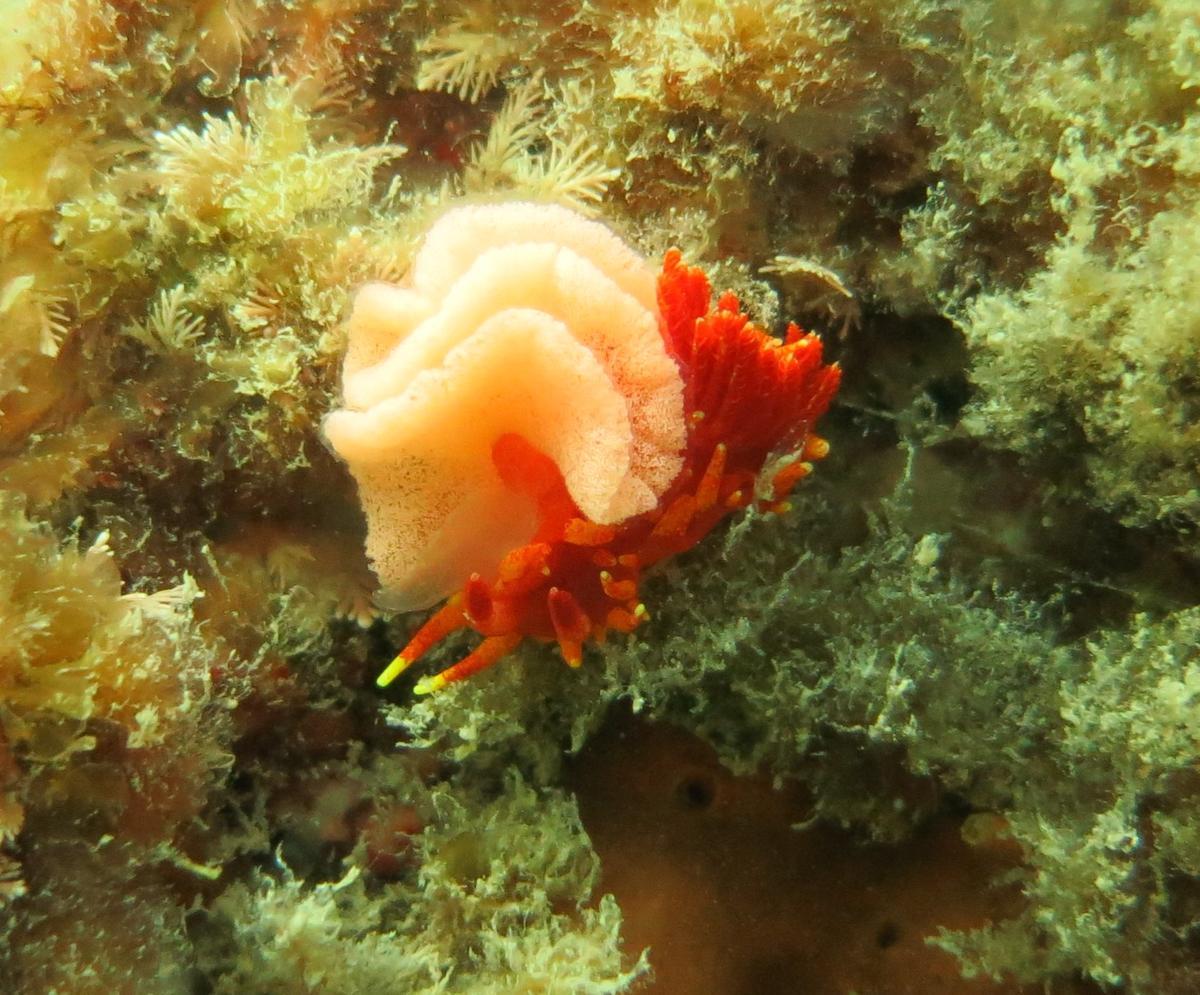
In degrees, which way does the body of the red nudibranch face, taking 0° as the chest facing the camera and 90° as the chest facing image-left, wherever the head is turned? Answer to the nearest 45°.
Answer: approximately 90°
